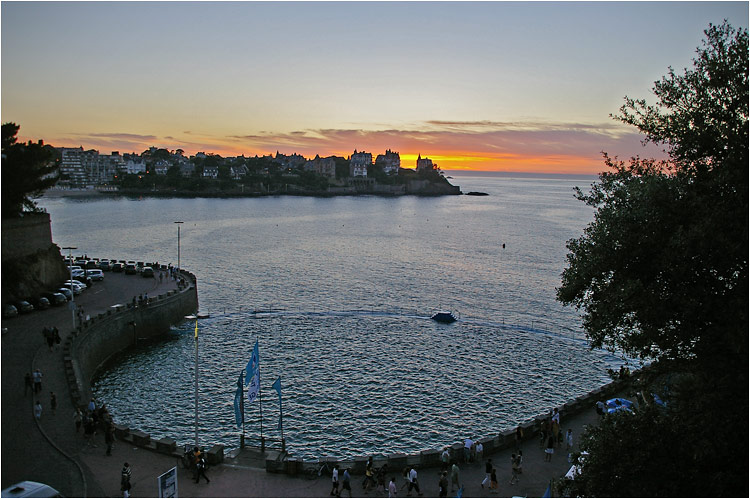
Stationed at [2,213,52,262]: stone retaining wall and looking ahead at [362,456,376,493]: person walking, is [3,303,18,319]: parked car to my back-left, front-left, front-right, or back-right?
front-right
